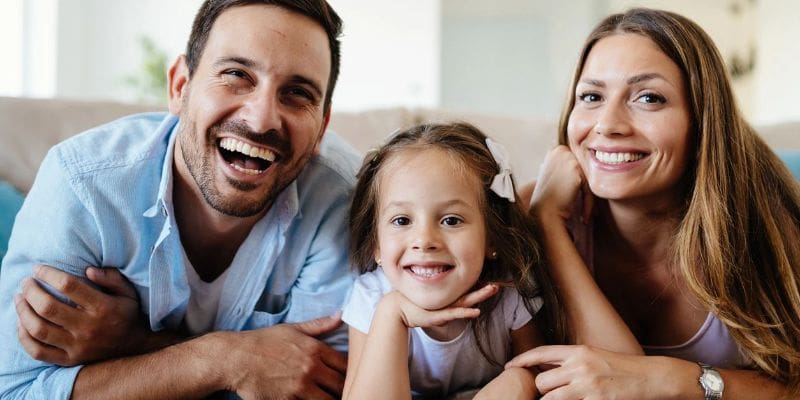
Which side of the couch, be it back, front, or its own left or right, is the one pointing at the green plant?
back

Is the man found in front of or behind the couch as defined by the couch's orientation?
in front

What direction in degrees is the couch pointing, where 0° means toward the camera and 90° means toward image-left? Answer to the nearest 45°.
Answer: approximately 0°
